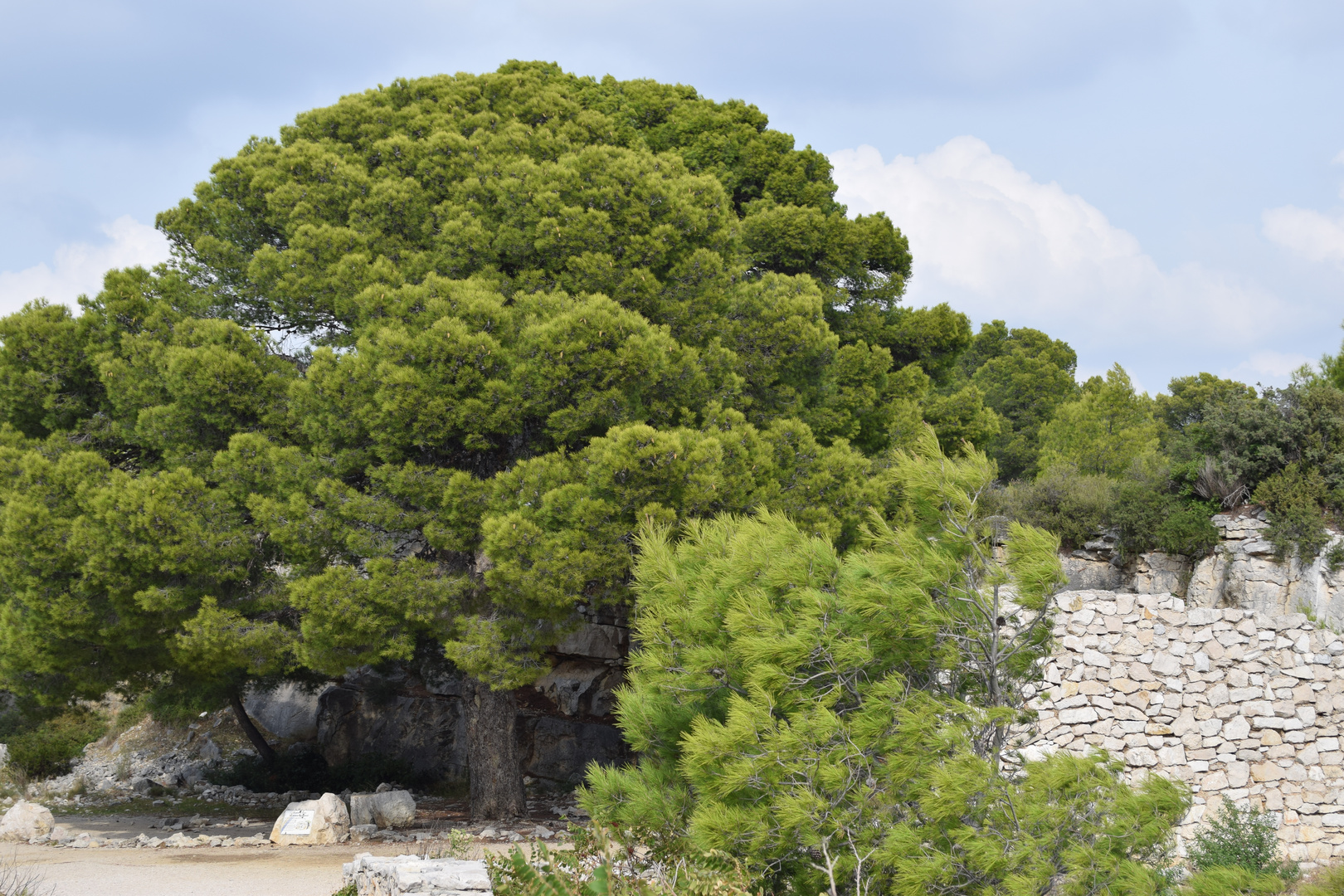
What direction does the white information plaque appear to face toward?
toward the camera

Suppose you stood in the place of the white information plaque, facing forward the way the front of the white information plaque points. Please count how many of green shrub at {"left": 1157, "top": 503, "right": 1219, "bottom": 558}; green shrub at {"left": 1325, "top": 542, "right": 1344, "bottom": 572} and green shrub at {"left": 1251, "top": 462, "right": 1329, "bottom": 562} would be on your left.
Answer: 3

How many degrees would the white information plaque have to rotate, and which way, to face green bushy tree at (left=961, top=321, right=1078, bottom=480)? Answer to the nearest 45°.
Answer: approximately 135° to its left

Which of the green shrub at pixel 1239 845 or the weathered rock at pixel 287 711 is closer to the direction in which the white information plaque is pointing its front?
the green shrub

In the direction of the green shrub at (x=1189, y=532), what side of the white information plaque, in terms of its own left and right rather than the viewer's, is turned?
left

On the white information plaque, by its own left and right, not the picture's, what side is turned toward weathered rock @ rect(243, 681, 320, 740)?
back

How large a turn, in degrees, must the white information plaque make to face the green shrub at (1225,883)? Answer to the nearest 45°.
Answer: approximately 45° to its left

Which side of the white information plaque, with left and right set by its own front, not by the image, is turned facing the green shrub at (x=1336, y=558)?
left

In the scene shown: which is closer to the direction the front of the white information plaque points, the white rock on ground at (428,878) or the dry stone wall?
the white rock on ground

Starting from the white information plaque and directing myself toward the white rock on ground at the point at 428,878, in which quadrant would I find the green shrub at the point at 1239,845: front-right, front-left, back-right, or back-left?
front-left

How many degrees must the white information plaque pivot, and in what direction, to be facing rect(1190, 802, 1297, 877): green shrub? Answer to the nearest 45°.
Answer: approximately 45° to its left

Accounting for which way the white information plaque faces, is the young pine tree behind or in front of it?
in front

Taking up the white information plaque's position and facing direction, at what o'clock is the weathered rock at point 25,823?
The weathered rock is roughly at 4 o'clock from the white information plaque.
